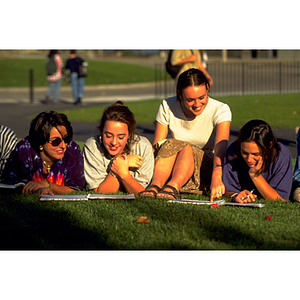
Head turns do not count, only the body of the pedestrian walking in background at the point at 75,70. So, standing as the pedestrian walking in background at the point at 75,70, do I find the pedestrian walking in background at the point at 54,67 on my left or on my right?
on my left

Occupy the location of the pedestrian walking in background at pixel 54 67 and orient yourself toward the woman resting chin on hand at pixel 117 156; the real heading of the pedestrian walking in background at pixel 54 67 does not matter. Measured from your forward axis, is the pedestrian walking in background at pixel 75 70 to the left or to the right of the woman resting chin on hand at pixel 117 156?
left

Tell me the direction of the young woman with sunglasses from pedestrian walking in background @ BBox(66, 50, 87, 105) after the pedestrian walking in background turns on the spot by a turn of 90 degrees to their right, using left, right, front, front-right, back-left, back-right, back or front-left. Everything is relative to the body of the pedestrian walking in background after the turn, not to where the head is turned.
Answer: left

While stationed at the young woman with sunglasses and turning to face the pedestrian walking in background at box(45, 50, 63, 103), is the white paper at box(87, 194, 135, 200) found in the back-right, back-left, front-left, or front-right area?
back-right

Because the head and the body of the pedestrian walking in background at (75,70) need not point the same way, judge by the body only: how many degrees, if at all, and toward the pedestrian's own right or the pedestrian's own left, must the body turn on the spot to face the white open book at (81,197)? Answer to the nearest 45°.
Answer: approximately 180°

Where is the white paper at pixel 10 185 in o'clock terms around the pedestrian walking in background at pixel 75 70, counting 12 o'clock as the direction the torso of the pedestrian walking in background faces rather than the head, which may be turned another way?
The white paper is roughly at 6 o'clock from the pedestrian walking in background.

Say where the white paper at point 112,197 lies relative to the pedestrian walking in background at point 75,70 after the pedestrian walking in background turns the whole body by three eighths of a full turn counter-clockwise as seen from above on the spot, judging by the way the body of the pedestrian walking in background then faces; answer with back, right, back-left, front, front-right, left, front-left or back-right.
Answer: front-left

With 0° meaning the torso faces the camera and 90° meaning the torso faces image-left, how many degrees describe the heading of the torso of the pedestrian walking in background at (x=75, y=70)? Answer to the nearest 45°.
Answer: approximately 180°
